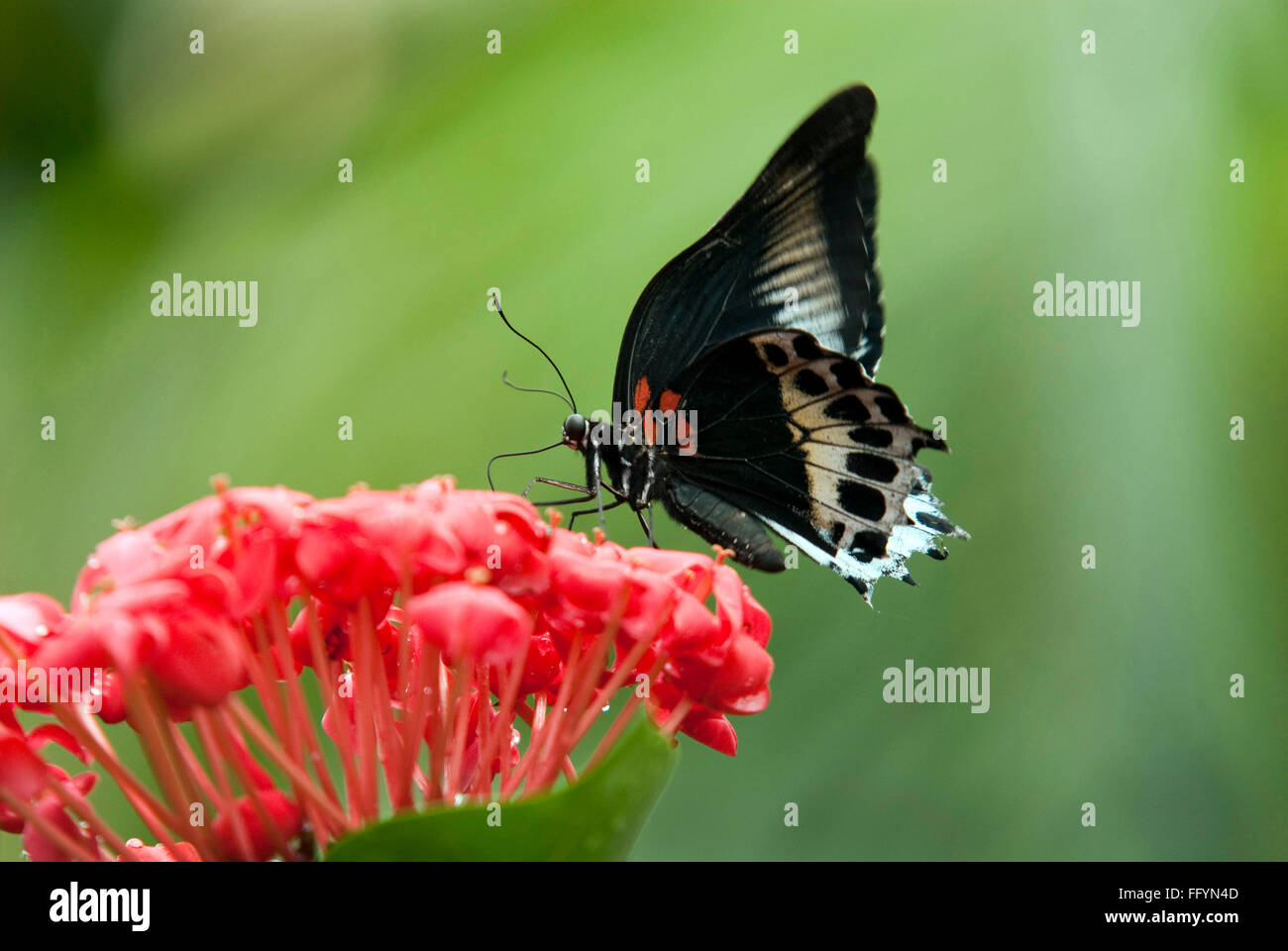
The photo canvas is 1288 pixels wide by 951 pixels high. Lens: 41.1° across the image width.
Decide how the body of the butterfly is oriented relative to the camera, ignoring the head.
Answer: to the viewer's left

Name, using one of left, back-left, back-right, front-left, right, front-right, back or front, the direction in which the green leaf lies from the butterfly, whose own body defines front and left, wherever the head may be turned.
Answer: front
